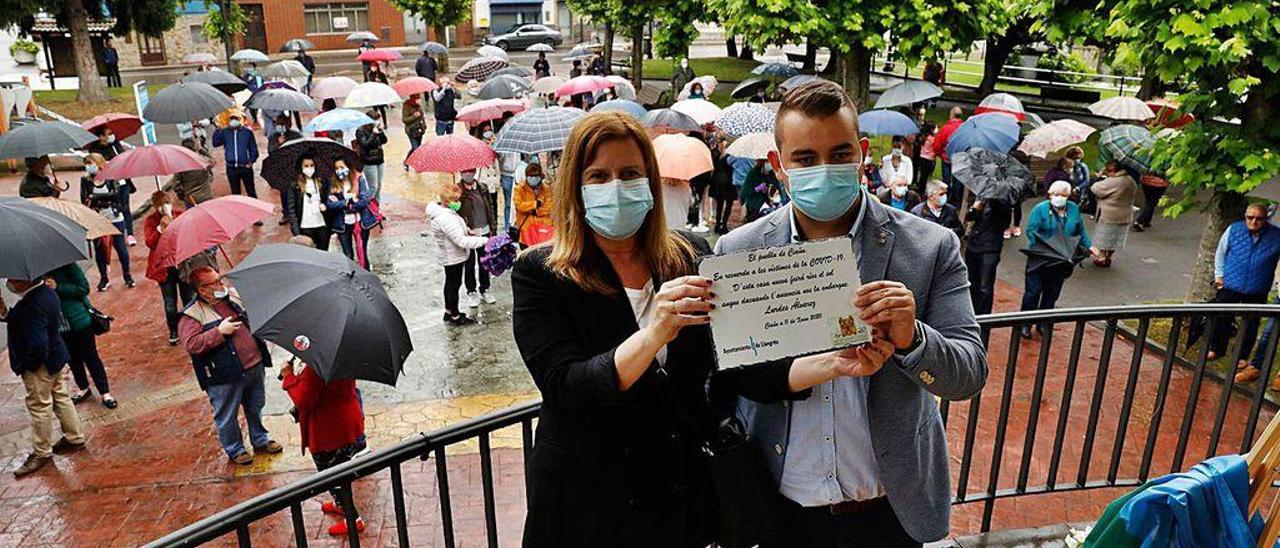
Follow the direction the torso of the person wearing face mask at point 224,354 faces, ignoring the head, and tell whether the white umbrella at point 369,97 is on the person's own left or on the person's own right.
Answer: on the person's own left

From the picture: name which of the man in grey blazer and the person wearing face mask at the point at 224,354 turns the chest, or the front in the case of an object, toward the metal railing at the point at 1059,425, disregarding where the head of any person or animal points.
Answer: the person wearing face mask

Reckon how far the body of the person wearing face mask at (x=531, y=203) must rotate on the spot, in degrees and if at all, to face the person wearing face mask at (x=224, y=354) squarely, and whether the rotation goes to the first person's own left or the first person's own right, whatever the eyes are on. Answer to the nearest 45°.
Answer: approximately 45° to the first person's own right

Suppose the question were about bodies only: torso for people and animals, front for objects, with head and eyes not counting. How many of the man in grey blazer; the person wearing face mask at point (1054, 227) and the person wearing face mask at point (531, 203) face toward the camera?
3

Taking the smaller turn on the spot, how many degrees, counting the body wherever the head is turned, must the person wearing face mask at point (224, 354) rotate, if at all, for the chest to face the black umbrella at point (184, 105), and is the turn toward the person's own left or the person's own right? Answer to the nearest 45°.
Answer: approximately 135° to the person's own left

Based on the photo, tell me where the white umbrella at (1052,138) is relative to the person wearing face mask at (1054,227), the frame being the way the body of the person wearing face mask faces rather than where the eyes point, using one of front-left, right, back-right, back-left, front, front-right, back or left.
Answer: back

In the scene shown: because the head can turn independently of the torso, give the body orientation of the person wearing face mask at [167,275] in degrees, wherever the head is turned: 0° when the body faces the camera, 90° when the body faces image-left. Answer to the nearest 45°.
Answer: approximately 315°

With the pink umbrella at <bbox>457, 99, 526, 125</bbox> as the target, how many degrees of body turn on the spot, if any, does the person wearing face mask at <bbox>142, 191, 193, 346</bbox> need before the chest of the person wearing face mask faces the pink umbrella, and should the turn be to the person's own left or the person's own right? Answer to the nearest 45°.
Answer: approximately 90° to the person's own left

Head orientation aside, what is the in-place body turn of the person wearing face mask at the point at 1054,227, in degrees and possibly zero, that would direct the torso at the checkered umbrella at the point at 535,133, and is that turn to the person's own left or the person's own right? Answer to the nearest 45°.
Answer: approximately 90° to the person's own right

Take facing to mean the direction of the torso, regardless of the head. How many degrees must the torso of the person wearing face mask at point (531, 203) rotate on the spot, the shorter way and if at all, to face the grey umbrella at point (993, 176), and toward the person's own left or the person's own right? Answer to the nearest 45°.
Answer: approximately 90° to the person's own left

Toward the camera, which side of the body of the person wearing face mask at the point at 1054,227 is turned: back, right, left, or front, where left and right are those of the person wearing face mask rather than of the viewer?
front
